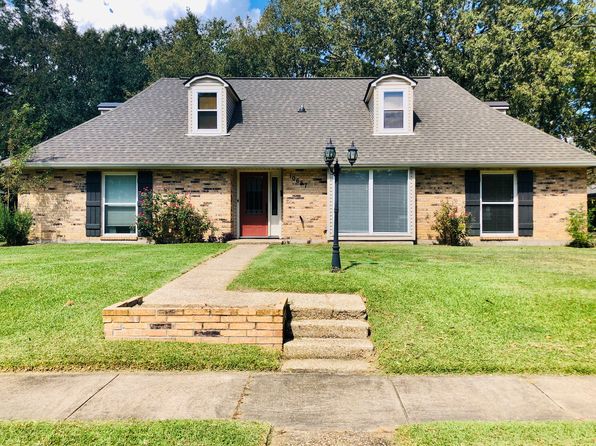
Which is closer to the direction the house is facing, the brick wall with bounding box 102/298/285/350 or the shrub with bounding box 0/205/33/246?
the brick wall

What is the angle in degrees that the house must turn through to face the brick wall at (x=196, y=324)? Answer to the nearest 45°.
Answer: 0° — it already faces it

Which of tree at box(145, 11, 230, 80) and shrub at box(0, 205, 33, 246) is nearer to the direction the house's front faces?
the shrub

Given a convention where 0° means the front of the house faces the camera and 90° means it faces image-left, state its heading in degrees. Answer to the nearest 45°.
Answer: approximately 0°

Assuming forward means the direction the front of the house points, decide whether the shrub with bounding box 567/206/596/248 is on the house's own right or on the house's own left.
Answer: on the house's own left

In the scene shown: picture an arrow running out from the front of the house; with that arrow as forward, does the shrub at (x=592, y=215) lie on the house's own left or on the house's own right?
on the house's own left

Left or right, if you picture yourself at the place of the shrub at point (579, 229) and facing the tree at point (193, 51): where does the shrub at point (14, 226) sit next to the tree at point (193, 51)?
left

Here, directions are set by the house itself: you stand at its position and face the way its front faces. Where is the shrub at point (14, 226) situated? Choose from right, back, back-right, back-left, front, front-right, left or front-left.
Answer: right

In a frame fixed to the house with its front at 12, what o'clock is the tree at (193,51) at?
The tree is roughly at 5 o'clock from the house.

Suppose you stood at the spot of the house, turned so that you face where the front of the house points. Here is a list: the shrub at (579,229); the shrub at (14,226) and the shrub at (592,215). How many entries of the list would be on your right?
1

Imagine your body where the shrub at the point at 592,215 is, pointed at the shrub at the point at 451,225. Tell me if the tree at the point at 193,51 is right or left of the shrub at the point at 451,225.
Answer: right
